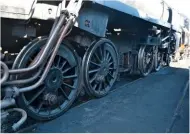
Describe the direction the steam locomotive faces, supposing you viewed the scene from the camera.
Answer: facing away from the viewer and to the right of the viewer
